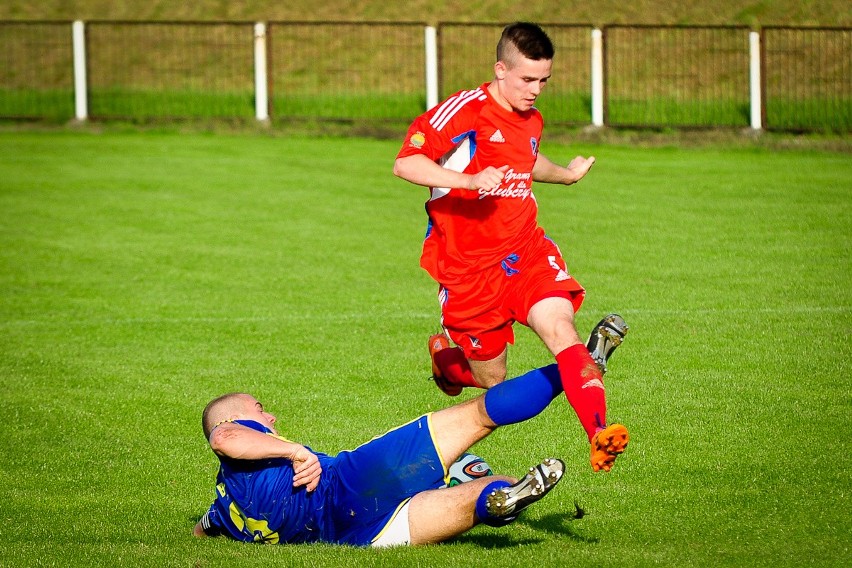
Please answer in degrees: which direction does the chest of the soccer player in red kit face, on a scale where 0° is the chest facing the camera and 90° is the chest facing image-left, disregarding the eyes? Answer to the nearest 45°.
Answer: approximately 315°

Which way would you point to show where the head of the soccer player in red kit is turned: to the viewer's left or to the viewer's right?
to the viewer's right

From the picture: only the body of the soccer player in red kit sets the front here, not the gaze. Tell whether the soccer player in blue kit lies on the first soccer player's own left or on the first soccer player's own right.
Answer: on the first soccer player's own right
